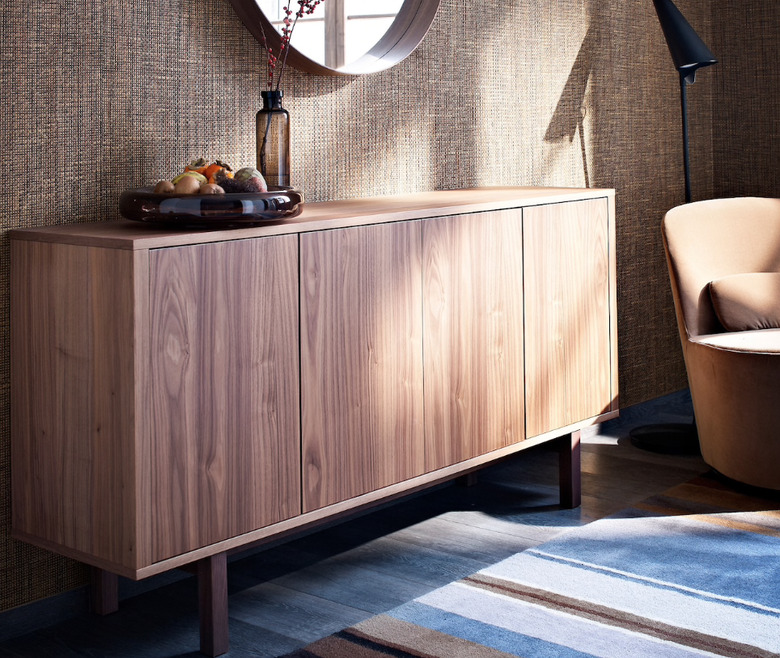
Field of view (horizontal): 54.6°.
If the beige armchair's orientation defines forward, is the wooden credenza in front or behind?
in front

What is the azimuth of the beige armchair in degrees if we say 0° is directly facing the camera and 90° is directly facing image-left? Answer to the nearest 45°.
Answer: approximately 0°

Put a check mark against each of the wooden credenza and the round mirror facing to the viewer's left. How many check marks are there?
0

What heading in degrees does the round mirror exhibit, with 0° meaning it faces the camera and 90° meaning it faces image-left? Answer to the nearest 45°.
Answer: approximately 315°

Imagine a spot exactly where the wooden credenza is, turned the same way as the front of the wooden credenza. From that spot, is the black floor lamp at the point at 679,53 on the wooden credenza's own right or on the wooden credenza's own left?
on the wooden credenza's own left

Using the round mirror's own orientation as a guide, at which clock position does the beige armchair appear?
The beige armchair is roughly at 10 o'clock from the round mirror.

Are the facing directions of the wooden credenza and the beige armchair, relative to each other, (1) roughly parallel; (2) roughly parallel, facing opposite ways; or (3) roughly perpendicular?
roughly perpendicular
